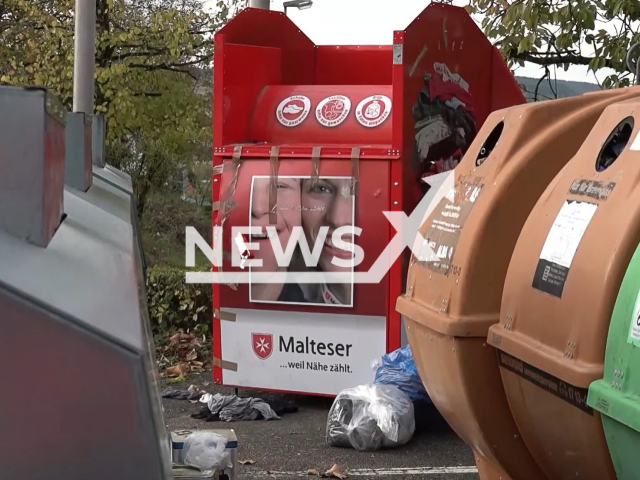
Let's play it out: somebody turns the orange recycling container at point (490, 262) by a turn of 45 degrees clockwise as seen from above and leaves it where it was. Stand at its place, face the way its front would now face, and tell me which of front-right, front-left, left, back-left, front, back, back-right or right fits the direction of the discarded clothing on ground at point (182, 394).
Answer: front-right

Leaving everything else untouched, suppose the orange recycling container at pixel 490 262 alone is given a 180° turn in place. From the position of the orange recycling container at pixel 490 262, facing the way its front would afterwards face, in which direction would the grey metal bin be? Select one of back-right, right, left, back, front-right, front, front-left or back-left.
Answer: back-right

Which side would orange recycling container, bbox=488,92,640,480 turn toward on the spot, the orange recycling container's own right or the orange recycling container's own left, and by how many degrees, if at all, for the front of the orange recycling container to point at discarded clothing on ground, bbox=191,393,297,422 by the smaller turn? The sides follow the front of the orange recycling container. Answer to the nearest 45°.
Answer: approximately 90° to the orange recycling container's own right

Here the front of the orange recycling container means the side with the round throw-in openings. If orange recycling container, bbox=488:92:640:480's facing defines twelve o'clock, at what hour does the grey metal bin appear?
The grey metal bin is roughly at 11 o'clock from the orange recycling container.

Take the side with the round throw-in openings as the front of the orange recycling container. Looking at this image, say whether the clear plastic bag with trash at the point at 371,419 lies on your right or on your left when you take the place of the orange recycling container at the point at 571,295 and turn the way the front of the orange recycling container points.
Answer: on your right

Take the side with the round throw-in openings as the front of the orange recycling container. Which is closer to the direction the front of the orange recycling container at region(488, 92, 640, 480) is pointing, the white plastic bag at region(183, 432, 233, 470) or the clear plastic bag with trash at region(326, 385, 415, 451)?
the white plastic bag

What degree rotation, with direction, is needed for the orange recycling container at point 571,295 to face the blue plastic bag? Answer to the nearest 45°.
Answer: approximately 135° to its right

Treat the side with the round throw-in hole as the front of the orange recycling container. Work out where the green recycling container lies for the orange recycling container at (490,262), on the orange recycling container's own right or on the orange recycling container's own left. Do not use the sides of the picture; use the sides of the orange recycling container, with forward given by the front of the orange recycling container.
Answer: on the orange recycling container's own left

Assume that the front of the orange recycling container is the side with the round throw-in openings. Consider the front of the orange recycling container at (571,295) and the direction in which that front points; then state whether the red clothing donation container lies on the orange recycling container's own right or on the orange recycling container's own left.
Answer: on the orange recycling container's own right

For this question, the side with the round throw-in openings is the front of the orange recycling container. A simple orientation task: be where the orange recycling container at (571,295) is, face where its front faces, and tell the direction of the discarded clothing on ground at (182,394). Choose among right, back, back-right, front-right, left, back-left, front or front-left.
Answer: right

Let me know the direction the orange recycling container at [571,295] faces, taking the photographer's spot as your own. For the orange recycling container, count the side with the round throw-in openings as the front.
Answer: facing the viewer and to the left of the viewer

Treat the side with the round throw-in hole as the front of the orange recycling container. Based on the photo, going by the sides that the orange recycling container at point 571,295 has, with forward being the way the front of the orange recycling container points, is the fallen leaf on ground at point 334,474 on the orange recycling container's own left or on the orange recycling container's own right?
on the orange recycling container's own right

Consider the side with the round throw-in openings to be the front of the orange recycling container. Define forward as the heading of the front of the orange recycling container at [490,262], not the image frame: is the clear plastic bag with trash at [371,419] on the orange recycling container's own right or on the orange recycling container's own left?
on the orange recycling container's own right
